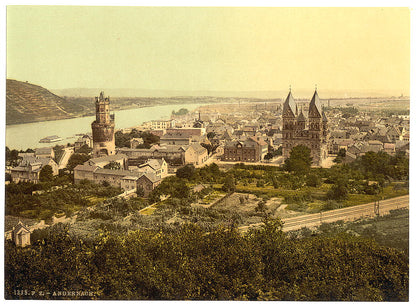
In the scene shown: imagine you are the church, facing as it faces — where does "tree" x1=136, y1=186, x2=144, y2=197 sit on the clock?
The tree is roughly at 2 o'clock from the church.

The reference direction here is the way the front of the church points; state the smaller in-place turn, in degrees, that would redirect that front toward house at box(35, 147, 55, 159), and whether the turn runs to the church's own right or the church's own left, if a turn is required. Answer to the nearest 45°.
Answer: approximately 90° to the church's own right

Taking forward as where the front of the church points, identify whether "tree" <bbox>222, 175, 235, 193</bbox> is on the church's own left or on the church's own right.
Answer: on the church's own right

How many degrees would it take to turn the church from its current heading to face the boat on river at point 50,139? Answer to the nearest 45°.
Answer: approximately 90° to its right

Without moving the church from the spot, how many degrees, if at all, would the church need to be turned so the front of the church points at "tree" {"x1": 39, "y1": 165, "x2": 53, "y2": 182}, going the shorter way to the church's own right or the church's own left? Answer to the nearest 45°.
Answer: approximately 90° to the church's own right

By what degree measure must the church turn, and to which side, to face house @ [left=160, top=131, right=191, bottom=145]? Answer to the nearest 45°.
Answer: approximately 90° to its right

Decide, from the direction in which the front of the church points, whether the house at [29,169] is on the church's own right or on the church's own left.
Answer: on the church's own right

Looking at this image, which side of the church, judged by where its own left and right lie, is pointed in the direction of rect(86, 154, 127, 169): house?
right

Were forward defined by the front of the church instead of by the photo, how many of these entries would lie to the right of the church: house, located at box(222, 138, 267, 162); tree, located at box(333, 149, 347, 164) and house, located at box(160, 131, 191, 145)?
2

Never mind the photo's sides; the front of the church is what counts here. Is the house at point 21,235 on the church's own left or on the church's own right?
on the church's own right

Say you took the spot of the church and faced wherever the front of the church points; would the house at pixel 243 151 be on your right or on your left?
on your right

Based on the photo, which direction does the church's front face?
toward the camera

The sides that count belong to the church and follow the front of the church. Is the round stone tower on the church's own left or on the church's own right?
on the church's own right
